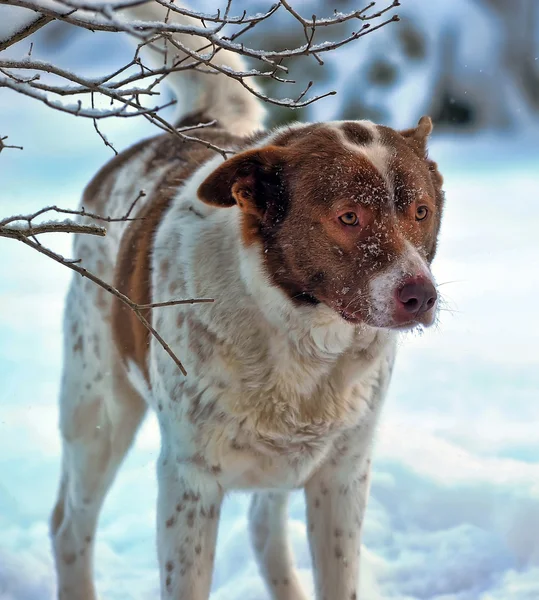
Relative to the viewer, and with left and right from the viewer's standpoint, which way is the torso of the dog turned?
facing the viewer and to the right of the viewer
